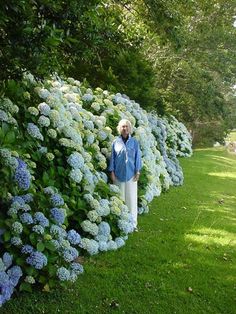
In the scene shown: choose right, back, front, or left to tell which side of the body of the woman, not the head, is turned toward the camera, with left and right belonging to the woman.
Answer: front
